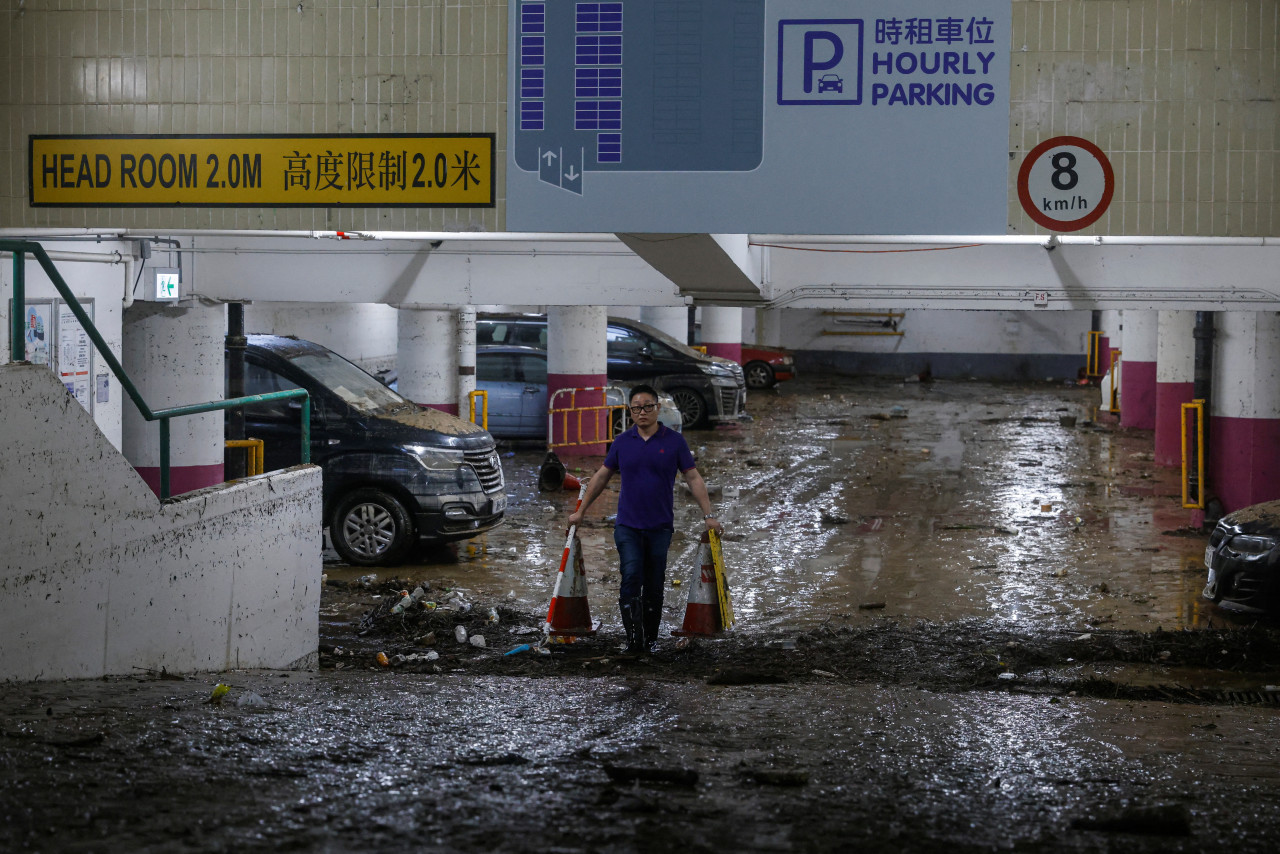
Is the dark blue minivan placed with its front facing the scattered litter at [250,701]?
no

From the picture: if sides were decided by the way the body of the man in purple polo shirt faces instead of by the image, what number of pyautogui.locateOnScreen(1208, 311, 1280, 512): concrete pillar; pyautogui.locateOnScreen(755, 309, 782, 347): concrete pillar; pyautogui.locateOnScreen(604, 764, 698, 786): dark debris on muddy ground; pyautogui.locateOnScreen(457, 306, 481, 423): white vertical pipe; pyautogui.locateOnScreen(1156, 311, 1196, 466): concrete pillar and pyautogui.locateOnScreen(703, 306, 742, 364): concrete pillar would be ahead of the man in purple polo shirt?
1

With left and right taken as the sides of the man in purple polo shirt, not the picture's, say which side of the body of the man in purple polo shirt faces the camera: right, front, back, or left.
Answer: front

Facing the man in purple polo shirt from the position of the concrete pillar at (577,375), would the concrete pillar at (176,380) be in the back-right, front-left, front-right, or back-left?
front-right

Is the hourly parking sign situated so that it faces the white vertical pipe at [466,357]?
no

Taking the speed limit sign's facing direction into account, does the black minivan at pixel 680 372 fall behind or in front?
behind

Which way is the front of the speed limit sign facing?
toward the camera

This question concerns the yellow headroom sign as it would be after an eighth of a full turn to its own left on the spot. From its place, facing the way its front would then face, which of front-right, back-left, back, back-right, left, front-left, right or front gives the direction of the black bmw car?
front-left

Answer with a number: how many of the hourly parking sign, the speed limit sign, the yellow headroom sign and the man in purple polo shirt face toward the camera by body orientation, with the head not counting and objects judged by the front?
4

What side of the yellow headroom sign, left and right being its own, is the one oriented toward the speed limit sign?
left

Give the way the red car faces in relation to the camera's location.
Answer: facing to the right of the viewer

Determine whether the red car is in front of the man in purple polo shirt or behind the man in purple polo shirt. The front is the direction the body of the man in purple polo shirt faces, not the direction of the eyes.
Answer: behind

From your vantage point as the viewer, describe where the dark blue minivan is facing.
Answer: facing to the right of the viewer

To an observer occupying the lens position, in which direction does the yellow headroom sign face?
facing the viewer

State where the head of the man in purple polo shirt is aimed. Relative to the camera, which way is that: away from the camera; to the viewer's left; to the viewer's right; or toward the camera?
toward the camera
